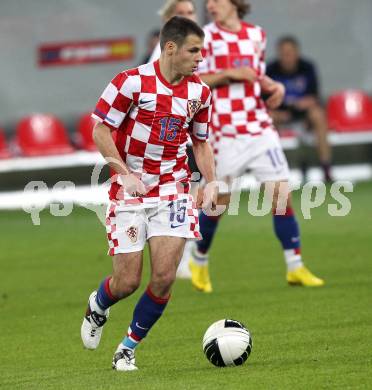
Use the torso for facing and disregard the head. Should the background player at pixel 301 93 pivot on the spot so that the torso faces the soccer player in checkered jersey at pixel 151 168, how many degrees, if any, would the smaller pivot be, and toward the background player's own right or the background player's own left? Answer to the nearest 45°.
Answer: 0° — they already face them

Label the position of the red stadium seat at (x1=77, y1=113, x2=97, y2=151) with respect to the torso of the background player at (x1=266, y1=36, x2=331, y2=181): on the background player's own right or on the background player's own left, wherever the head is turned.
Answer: on the background player's own right

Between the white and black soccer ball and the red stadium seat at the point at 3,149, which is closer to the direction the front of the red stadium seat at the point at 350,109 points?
the white and black soccer ball

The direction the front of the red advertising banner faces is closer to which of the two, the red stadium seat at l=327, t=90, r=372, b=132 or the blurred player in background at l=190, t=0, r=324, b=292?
the blurred player in background

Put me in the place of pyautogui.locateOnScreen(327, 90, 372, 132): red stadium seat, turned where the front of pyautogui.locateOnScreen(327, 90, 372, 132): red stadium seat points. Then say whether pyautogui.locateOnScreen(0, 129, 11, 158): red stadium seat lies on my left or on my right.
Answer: on my right

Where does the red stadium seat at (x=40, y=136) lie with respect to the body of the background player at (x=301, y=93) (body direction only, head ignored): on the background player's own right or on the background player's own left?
on the background player's own right

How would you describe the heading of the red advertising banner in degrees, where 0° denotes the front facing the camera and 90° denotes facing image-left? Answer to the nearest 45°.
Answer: approximately 0°

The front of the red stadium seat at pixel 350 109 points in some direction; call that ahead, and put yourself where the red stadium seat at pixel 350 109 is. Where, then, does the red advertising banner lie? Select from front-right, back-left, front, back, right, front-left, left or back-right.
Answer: right
